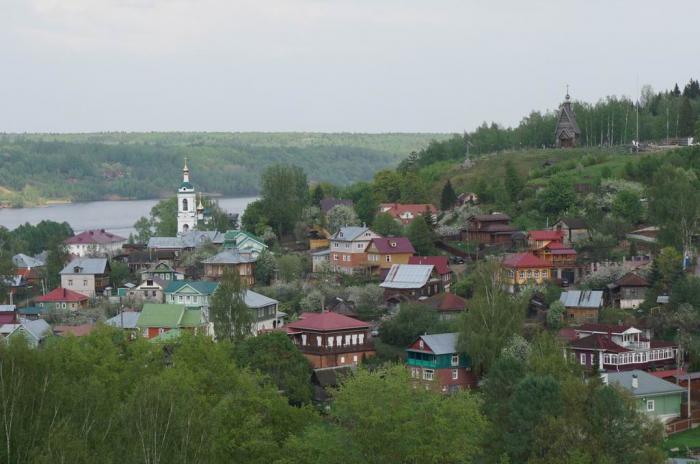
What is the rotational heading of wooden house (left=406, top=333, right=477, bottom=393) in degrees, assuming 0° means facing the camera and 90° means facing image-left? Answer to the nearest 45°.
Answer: approximately 45°

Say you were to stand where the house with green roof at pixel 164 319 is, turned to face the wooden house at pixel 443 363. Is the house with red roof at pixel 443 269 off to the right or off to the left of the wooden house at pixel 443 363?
left

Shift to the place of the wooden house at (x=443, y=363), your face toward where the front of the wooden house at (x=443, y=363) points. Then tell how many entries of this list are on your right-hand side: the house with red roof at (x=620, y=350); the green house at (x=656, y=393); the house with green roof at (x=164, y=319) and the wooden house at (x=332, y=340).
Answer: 2

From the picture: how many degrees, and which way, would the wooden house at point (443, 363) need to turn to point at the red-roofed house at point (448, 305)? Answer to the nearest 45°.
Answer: approximately 135° to its right

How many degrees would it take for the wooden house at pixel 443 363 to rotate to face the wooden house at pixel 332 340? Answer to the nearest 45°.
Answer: approximately 90° to its right

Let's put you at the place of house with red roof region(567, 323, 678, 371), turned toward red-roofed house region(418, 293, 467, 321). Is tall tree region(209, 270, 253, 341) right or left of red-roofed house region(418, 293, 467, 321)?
left

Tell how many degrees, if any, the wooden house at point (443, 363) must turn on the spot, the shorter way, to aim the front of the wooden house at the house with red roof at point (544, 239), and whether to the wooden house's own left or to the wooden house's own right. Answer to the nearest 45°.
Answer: approximately 135° to the wooden house's own right

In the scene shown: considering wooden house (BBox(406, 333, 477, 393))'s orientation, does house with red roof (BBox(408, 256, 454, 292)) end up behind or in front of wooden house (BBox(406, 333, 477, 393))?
behind

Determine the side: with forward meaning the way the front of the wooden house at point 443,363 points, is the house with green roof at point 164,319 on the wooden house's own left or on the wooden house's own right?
on the wooden house's own right

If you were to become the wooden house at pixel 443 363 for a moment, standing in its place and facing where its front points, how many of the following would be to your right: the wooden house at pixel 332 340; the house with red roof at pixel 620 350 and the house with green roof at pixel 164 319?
2
